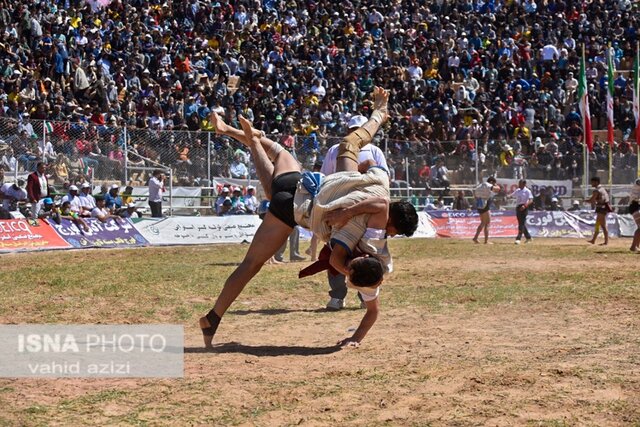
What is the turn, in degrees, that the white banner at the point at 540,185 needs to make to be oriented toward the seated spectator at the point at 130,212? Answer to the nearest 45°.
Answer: approximately 45° to its right

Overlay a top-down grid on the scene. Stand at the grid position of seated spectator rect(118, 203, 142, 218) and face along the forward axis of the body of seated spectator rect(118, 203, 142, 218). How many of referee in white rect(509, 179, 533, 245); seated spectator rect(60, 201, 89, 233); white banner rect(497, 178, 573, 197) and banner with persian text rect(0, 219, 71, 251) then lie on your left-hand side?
2

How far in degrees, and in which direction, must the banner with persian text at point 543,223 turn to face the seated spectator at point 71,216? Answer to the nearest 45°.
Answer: approximately 45° to its right

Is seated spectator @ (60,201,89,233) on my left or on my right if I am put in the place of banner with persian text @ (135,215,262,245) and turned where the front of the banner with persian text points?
on my right

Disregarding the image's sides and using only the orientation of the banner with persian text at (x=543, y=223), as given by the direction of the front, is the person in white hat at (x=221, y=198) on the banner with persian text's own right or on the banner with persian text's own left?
on the banner with persian text's own right

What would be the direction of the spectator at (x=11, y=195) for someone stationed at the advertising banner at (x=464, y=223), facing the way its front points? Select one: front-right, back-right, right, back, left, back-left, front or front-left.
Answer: front-right

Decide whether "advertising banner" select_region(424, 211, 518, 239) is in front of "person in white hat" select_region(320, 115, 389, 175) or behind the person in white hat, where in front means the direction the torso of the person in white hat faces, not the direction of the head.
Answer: behind

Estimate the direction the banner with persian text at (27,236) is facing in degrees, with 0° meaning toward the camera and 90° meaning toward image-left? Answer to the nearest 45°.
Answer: approximately 0°

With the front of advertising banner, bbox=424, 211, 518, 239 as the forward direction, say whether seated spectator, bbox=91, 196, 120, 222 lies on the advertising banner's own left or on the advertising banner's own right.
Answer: on the advertising banner's own right

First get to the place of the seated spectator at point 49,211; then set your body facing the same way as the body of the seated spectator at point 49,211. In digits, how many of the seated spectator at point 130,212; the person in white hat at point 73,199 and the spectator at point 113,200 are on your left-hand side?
3

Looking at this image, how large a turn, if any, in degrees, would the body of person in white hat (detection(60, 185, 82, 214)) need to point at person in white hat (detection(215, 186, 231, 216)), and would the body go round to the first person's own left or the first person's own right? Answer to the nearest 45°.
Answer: approximately 90° to the first person's own left
